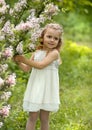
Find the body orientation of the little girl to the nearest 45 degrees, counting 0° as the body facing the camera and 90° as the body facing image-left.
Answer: approximately 45°
